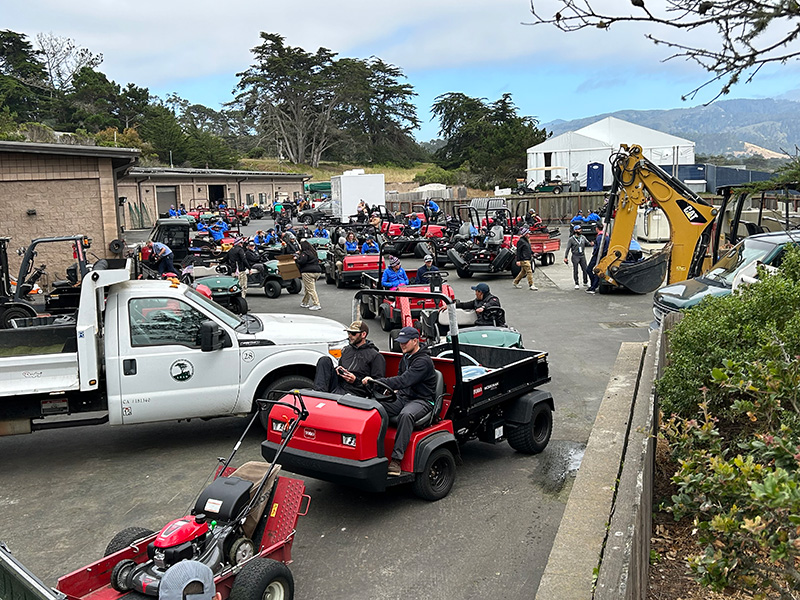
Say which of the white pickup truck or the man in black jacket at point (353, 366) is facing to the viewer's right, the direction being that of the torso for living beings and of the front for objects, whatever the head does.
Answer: the white pickup truck

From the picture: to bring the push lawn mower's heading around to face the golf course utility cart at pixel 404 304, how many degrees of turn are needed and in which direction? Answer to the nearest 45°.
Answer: approximately 180°

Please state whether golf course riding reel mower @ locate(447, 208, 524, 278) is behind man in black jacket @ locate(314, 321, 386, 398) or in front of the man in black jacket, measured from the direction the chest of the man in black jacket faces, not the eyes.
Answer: behind

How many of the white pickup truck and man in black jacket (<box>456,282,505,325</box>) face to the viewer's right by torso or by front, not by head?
1

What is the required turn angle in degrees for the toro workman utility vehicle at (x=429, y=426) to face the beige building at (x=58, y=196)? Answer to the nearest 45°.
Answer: approximately 90° to its right

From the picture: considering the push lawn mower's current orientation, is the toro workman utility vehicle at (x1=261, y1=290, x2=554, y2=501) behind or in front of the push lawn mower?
behind

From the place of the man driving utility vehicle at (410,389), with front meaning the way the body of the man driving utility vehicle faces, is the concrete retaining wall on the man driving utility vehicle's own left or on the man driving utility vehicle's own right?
on the man driving utility vehicle's own left

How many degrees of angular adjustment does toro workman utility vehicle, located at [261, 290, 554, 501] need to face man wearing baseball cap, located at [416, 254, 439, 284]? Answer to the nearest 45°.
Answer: approximately 135° to its right

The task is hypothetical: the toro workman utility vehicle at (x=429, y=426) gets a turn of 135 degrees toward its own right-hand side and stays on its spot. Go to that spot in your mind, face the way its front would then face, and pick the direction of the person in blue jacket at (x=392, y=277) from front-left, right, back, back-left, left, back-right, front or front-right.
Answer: front

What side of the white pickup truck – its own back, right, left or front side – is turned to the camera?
right

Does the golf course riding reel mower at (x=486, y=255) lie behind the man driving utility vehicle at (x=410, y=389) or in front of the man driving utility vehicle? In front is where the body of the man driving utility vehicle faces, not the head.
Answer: behind

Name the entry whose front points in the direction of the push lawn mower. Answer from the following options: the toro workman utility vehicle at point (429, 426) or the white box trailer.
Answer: the toro workman utility vehicle

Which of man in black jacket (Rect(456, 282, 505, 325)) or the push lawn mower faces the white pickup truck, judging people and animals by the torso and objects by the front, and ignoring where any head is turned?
the man in black jacket

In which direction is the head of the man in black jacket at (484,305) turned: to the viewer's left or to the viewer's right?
to the viewer's left
